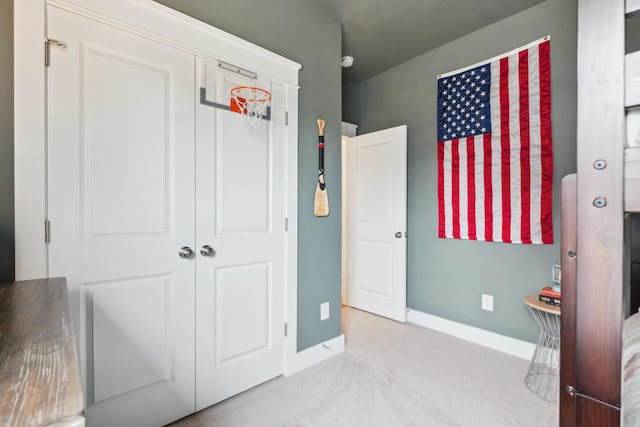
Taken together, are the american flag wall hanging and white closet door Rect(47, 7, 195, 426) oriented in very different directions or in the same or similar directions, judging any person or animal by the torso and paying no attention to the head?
very different directions

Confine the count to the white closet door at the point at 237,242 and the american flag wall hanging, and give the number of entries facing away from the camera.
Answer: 0

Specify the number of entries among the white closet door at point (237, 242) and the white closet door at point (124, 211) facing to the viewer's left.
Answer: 0

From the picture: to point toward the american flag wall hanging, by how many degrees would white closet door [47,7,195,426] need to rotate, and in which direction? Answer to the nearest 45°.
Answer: approximately 45° to its left

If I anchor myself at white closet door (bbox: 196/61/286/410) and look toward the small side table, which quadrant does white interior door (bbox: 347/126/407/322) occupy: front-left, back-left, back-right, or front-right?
front-left

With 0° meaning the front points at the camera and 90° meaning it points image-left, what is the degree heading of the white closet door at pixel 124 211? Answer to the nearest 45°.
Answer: approximately 315°

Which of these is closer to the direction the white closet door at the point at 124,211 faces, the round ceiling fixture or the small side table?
the small side table

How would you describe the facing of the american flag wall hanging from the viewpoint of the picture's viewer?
facing the viewer and to the left of the viewer

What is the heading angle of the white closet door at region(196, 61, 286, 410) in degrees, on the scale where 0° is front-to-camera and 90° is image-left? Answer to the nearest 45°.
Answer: approximately 315°

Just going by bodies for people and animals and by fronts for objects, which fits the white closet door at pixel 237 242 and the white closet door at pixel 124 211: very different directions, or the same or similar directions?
same or similar directions

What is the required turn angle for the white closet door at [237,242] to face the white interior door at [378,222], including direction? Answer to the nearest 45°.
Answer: approximately 90° to its left

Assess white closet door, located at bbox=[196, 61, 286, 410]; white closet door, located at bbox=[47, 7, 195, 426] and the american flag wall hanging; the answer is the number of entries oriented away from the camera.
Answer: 0

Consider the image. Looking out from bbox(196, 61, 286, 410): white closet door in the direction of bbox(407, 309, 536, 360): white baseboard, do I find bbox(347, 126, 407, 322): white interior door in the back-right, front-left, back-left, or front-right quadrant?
front-left
